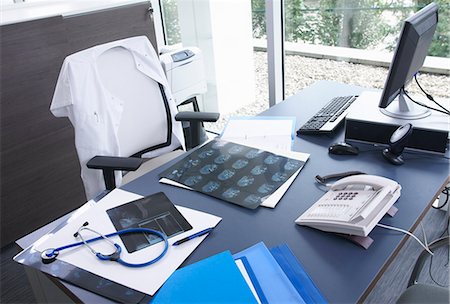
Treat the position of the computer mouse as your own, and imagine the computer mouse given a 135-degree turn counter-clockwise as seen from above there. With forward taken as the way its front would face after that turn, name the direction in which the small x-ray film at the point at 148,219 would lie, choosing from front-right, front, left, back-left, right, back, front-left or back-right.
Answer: left

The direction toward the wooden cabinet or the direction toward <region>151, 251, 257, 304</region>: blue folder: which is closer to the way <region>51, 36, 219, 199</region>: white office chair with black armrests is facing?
the blue folder

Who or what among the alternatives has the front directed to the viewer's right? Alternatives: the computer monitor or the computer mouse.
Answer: the computer mouse

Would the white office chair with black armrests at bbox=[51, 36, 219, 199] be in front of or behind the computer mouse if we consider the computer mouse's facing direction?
behind

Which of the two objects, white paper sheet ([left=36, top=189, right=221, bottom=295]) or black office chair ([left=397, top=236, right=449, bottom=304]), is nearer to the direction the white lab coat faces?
the black office chair

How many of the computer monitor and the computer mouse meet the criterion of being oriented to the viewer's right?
1

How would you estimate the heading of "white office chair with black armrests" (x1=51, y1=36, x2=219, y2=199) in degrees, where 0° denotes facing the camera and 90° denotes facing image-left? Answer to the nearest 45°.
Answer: approximately 315°

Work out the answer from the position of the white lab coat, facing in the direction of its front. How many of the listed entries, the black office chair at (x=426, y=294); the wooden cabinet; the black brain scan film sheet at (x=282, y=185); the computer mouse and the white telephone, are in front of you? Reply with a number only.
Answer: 4

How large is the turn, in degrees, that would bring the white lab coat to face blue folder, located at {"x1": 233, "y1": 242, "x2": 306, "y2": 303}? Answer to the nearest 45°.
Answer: approximately 45° to its right

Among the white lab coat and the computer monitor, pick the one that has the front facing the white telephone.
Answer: the white lab coat

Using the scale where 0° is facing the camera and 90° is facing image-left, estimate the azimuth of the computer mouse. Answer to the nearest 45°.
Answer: approximately 270°
